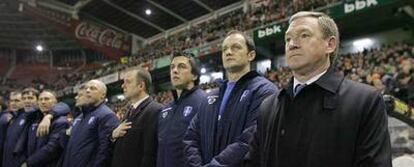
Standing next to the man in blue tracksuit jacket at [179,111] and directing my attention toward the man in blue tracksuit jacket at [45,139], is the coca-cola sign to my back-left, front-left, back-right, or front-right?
front-right

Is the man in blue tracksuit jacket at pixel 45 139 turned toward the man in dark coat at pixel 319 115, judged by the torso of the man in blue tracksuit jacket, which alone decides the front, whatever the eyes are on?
no

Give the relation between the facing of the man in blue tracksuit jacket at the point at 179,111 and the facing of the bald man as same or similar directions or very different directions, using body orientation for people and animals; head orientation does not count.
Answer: same or similar directions

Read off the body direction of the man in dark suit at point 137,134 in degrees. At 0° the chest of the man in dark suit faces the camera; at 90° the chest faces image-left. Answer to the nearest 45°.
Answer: approximately 45°

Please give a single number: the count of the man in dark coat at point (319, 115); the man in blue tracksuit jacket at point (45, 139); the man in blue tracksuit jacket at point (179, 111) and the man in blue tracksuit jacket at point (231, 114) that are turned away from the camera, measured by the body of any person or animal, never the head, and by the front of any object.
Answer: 0

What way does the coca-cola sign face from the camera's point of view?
toward the camera

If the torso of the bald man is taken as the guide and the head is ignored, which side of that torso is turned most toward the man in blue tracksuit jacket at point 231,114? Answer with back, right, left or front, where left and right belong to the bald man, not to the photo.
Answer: left

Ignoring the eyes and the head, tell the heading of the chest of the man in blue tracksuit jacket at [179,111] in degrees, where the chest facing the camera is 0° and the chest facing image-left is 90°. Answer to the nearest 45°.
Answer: approximately 45°

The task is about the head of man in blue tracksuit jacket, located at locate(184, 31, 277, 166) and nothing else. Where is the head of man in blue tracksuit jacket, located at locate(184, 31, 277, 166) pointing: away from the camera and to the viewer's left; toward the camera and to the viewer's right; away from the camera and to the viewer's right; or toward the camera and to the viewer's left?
toward the camera and to the viewer's left

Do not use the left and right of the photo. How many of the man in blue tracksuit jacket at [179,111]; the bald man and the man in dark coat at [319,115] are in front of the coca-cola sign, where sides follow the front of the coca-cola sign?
3

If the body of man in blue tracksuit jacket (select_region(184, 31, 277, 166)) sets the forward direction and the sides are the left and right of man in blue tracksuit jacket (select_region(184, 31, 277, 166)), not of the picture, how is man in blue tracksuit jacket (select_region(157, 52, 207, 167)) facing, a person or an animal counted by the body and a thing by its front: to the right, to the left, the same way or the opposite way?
the same way

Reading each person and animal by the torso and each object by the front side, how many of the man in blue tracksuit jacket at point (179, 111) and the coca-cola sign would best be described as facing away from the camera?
0

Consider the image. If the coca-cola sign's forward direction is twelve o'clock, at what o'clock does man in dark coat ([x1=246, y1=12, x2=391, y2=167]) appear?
The man in dark coat is roughly at 12 o'clock from the coca-cola sign.

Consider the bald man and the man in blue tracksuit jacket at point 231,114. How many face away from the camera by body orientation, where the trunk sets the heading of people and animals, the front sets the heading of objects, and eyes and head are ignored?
0

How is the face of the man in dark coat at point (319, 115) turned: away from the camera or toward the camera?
toward the camera

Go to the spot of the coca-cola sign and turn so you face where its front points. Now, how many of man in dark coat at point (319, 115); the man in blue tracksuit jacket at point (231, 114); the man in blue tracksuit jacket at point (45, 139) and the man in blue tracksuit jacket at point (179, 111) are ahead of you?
4

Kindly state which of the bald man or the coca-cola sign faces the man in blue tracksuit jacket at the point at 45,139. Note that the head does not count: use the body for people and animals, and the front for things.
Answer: the coca-cola sign

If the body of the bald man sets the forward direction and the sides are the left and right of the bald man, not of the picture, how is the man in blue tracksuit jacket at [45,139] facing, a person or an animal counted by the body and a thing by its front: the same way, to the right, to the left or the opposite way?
the same way
